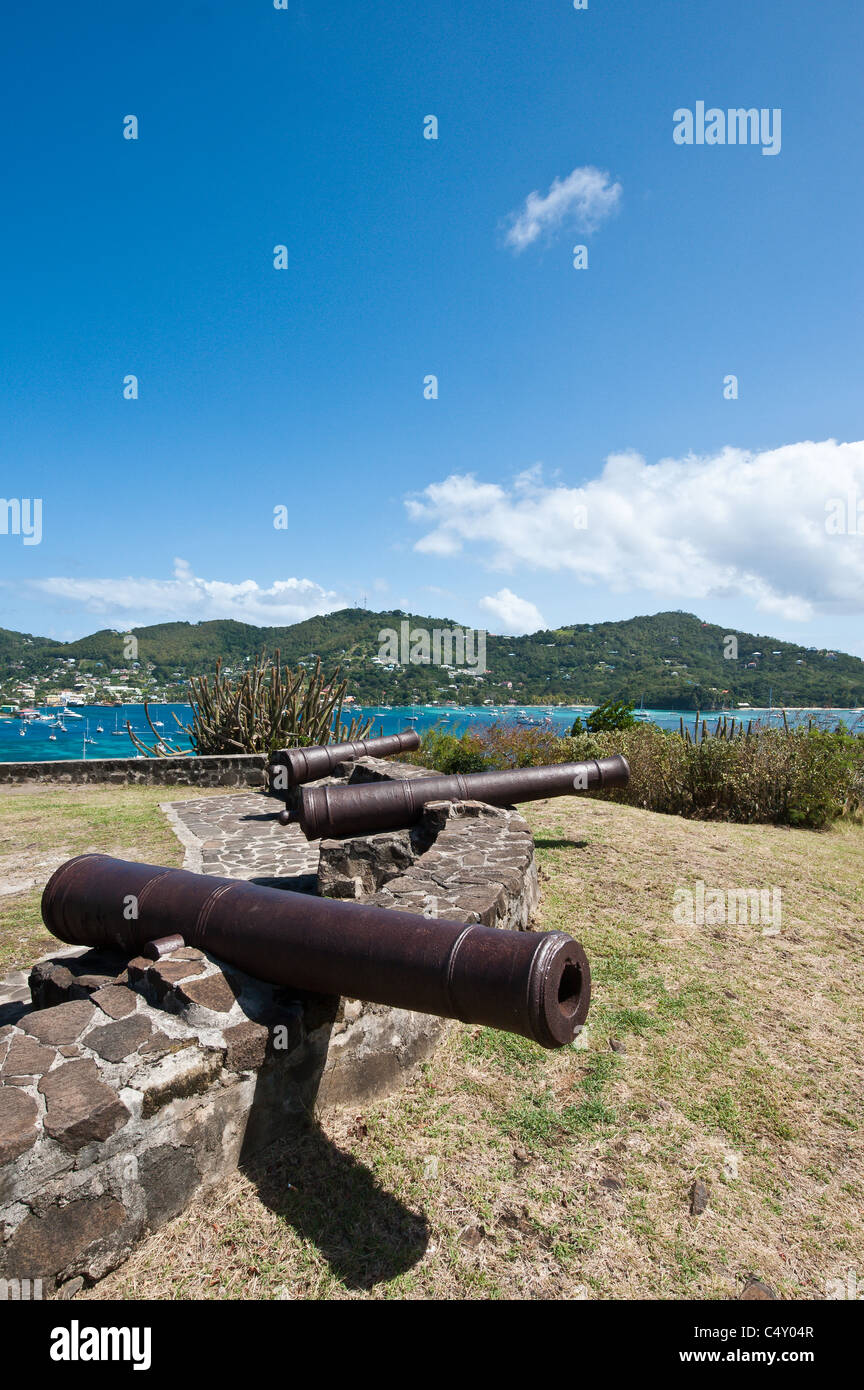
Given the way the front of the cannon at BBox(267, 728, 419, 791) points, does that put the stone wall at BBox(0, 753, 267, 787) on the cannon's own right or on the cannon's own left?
on the cannon's own left

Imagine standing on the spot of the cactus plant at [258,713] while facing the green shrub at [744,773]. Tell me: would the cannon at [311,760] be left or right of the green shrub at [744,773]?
right

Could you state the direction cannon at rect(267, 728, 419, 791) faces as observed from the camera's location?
facing away from the viewer and to the right of the viewer

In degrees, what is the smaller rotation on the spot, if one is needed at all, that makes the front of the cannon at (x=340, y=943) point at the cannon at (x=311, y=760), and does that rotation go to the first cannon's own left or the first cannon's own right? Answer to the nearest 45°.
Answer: approximately 135° to the first cannon's own left

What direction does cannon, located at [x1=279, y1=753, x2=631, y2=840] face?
to the viewer's right

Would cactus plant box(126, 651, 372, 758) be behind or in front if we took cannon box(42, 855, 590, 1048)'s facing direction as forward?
behind

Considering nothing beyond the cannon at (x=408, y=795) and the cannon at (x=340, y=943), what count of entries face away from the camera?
0

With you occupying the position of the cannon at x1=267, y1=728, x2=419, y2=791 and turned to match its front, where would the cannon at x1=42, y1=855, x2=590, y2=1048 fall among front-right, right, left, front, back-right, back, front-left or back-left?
back-right

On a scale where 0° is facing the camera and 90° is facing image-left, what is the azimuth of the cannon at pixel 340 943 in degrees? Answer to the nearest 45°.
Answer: approximately 315°

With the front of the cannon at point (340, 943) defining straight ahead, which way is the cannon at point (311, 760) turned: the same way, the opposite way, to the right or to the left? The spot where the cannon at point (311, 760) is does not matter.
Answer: to the left

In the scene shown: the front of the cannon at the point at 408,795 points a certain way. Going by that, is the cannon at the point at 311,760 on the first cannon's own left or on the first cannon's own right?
on the first cannon's own left

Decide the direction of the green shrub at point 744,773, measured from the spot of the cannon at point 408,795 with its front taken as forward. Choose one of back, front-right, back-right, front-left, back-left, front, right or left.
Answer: front-left
